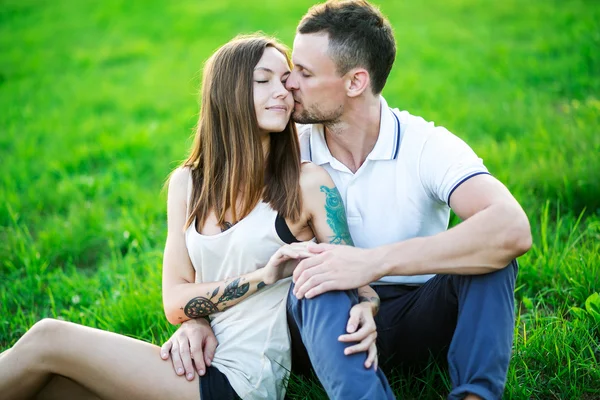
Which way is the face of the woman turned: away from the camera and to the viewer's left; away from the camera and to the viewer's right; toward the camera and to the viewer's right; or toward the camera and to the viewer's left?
toward the camera and to the viewer's right

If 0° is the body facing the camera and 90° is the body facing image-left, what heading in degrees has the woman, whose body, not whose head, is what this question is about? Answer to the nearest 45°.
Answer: approximately 45°

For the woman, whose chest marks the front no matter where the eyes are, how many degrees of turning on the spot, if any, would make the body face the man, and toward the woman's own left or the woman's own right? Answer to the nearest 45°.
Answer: approximately 135° to the woman's own left
